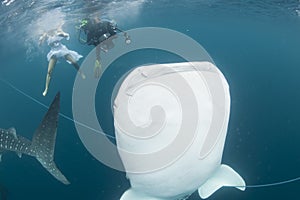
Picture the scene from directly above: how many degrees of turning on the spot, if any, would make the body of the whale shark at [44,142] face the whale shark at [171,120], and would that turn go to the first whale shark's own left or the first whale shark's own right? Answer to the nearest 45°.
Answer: approximately 135° to the first whale shark's own left

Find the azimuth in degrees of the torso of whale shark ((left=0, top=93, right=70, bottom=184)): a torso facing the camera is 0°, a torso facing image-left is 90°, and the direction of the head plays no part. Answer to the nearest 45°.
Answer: approximately 90°

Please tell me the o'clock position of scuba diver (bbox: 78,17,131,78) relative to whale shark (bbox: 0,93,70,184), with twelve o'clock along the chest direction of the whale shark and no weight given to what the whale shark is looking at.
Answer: The scuba diver is roughly at 4 o'clock from the whale shark.
